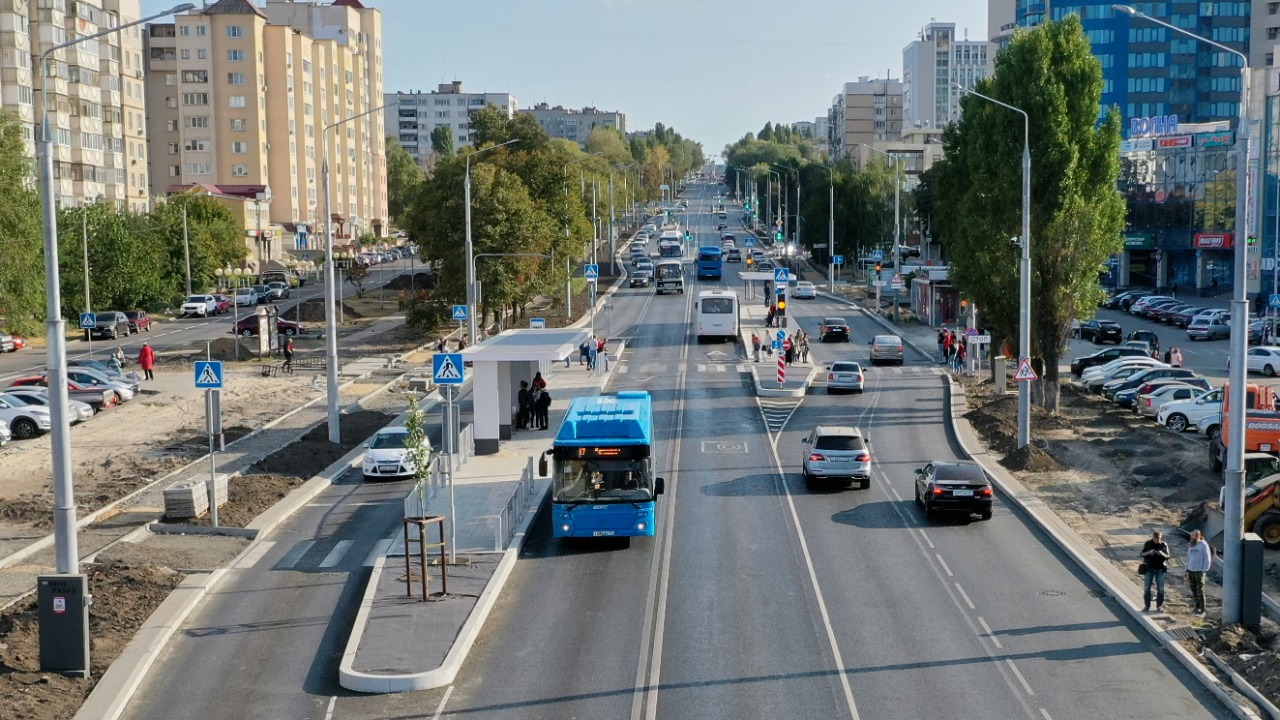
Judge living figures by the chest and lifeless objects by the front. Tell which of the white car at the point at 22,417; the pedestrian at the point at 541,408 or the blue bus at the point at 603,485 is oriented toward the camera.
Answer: the blue bus

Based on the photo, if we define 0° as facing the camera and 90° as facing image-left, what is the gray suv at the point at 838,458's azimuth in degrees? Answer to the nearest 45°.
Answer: approximately 180°

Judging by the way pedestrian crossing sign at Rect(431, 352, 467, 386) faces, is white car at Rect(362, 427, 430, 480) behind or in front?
behind

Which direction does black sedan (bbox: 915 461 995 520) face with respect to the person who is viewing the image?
facing away from the viewer

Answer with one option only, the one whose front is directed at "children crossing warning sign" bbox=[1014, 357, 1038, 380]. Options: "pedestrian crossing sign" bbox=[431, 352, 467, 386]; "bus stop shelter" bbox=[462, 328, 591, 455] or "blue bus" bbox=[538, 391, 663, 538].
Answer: the bus stop shelter

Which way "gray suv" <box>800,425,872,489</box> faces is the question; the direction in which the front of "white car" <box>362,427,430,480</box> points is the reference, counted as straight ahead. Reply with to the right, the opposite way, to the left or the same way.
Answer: the opposite way

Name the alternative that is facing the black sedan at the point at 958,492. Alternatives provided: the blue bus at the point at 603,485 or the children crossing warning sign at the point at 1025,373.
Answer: the children crossing warning sign

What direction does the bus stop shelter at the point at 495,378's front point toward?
to the viewer's right

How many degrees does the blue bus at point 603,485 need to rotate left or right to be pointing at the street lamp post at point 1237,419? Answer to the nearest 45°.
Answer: approximately 45° to its left

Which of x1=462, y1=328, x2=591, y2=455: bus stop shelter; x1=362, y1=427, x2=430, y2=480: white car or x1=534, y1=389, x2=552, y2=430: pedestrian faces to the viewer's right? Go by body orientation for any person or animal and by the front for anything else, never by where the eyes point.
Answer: the bus stop shelter

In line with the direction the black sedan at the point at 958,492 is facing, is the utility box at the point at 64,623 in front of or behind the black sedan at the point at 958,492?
behind

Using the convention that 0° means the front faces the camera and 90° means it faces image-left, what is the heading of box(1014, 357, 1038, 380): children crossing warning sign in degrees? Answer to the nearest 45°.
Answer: approximately 0°

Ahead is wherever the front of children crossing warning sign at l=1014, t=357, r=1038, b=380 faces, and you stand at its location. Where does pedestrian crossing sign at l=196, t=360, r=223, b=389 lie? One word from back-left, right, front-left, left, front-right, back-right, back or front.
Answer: front-right

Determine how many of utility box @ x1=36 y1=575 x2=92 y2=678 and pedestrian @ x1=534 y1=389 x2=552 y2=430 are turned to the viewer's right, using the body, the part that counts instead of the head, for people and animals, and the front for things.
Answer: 0

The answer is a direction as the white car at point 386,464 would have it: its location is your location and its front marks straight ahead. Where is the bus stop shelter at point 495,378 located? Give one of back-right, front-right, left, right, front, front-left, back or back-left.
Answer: back-left
